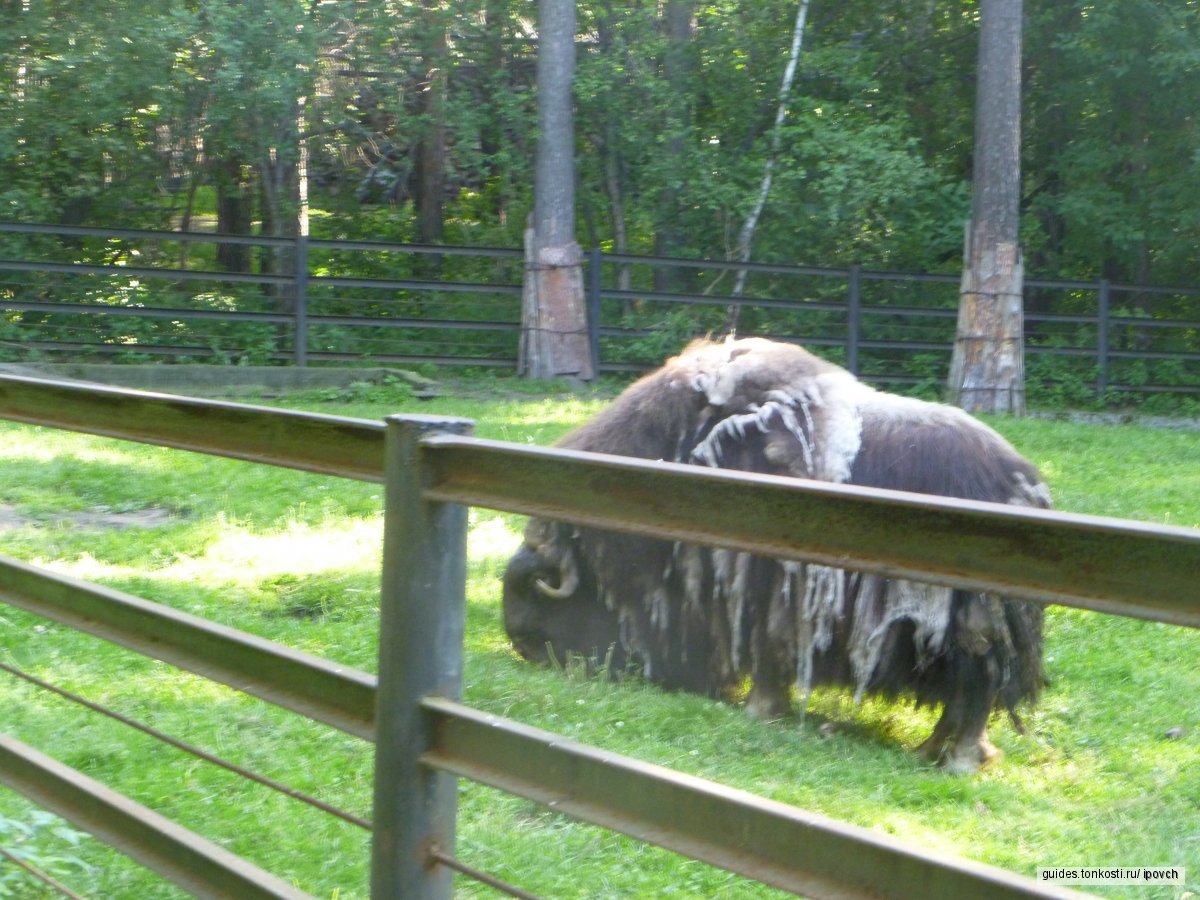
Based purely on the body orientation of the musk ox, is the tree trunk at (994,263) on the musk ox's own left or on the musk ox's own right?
on the musk ox's own right

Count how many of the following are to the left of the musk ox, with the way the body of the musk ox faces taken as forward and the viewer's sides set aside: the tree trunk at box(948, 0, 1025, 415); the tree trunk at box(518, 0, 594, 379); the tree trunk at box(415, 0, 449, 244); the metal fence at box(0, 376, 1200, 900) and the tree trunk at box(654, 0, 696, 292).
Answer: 1

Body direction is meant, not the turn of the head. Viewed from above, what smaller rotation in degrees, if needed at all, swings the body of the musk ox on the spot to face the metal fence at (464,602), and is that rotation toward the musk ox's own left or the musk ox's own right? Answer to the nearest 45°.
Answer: approximately 90° to the musk ox's own left

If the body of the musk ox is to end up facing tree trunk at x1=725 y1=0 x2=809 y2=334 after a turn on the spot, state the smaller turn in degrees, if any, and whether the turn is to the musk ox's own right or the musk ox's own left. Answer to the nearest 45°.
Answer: approximately 90° to the musk ox's own right

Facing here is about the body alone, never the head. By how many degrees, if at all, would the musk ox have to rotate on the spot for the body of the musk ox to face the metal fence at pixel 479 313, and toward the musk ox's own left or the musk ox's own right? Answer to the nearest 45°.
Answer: approximately 90° to the musk ox's own right

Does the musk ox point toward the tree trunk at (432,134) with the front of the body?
no

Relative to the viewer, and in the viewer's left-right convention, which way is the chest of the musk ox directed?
facing to the left of the viewer

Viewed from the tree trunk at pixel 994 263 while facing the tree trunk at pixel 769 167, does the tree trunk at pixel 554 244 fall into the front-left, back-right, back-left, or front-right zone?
front-left

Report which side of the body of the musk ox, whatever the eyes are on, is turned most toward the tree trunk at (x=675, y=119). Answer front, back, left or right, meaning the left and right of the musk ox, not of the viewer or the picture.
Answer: right

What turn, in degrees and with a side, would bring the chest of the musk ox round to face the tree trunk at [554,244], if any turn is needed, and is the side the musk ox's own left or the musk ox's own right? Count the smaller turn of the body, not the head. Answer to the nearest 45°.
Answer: approximately 90° to the musk ox's own right
